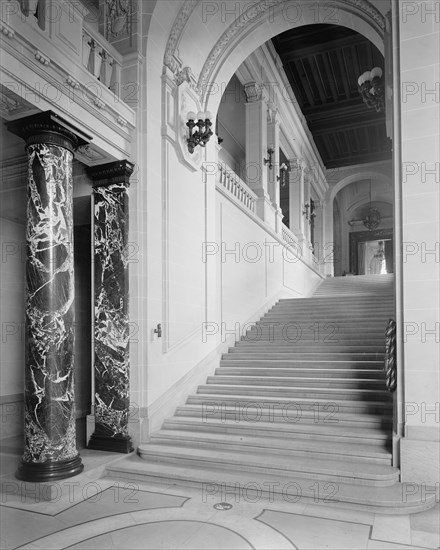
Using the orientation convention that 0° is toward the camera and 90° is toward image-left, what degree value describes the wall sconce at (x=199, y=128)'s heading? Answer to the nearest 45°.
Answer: approximately 315°

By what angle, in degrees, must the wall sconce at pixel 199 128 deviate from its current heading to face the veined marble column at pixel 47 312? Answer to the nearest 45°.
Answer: approximately 90° to its right

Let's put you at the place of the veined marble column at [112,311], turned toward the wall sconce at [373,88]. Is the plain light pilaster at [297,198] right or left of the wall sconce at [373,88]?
left

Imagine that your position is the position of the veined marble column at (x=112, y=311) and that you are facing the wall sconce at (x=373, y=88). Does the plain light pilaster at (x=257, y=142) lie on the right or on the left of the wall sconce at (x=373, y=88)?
left
